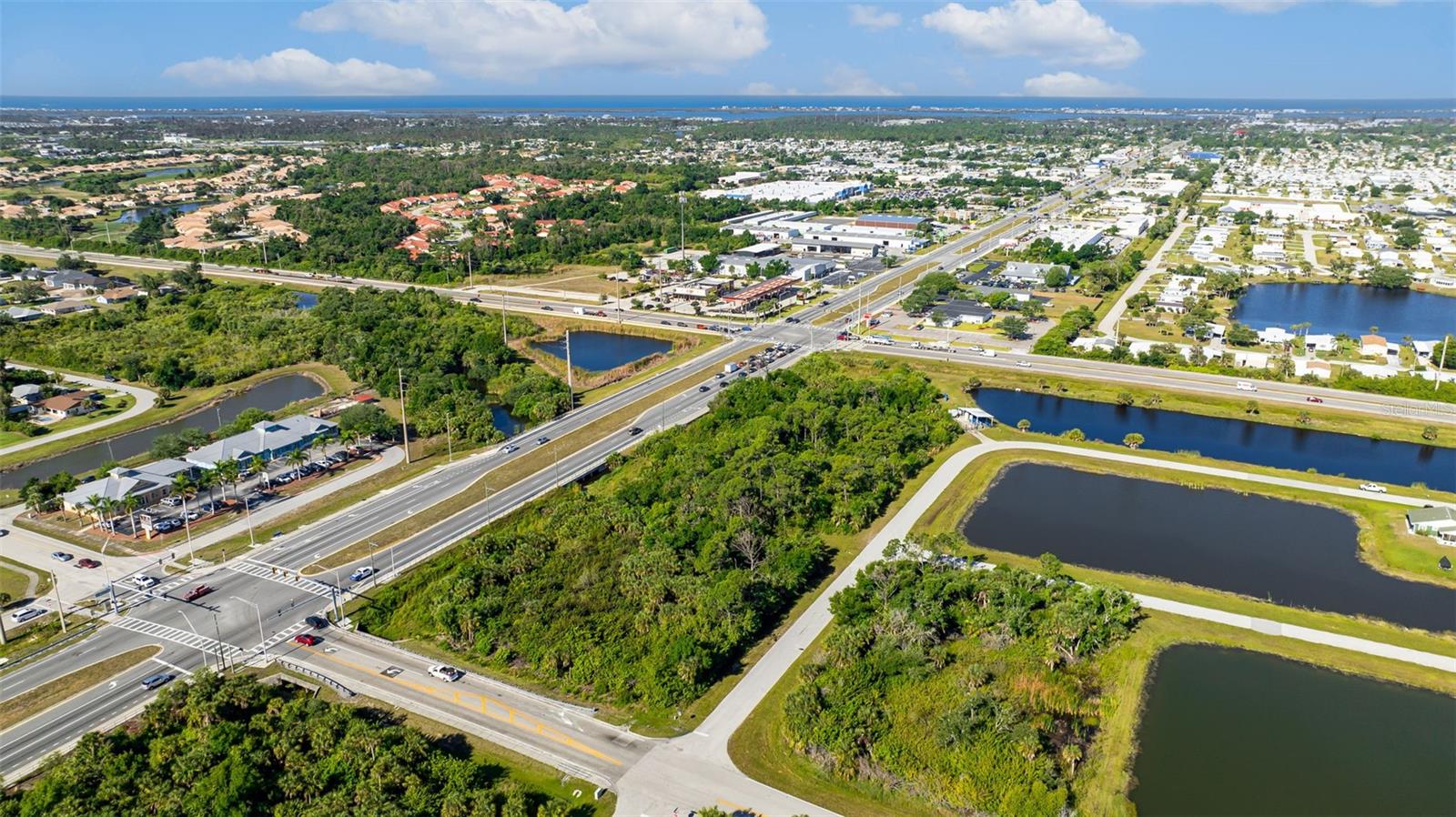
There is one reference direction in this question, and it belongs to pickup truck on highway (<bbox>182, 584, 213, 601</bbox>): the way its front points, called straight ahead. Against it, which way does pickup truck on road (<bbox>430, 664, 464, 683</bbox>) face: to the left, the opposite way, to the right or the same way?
to the right

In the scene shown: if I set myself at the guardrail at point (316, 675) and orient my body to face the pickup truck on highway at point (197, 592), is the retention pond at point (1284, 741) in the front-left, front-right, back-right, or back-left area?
back-right

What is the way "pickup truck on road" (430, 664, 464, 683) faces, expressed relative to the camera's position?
facing away from the viewer and to the left of the viewer

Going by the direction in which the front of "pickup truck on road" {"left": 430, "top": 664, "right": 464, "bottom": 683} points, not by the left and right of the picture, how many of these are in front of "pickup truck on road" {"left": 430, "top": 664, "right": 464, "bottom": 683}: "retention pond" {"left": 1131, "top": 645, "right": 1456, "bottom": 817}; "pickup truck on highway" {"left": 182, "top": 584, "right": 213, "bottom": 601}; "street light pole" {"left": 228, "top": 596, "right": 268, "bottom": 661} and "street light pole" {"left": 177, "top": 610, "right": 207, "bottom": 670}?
3

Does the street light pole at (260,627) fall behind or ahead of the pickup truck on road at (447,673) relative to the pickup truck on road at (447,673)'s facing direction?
ahead

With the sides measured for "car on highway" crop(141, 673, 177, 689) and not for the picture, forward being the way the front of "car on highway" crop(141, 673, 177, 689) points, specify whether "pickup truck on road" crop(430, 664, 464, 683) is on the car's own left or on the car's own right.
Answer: on the car's own right

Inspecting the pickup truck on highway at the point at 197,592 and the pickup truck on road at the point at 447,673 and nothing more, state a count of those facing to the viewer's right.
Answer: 0

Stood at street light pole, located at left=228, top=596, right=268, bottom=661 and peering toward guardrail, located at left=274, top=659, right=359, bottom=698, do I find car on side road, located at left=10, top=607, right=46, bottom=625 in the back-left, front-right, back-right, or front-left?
back-right

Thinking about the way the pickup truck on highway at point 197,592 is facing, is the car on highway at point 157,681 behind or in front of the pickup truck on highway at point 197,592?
in front

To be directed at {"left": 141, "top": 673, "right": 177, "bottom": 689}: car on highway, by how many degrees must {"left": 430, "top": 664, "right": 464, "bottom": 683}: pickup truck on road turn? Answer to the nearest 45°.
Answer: approximately 45° to its left

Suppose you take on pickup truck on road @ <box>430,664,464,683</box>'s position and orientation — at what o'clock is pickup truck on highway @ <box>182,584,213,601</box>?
pickup truck on highway @ <box>182,584,213,601</box> is roughly at 12 o'clock from pickup truck on road @ <box>430,664,464,683</box>.

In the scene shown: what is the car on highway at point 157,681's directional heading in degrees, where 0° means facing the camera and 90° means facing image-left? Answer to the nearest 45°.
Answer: approximately 225°

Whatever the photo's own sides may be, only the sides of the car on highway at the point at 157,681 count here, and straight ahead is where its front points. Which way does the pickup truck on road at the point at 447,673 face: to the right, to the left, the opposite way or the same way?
to the left
